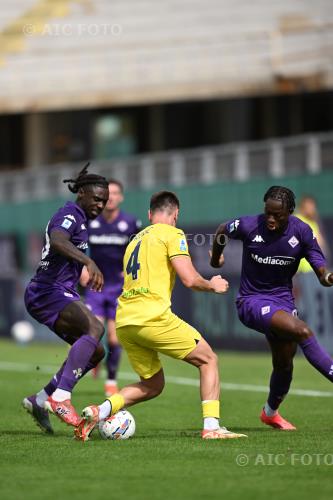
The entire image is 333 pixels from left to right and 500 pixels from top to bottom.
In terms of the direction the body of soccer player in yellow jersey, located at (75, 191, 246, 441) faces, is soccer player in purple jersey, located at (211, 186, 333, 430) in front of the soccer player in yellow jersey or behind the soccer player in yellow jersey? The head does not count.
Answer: in front

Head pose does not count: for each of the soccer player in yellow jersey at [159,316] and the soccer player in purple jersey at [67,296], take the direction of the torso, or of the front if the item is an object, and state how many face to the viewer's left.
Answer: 0

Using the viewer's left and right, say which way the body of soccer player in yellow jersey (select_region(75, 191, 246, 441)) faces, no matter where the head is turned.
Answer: facing away from the viewer and to the right of the viewer

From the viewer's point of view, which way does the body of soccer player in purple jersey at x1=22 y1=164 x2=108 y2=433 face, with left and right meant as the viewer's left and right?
facing to the right of the viewer

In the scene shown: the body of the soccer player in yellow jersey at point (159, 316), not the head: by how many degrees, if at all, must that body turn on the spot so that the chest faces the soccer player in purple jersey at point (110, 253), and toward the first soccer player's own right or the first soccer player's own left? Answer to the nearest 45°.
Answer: approximately 45° to the first soccer player's own left

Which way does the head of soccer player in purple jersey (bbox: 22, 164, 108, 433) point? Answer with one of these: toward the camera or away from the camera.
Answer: toward the camera

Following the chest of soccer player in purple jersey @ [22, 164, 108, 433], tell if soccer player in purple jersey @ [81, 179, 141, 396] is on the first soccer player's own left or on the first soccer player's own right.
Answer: on the first soccer player's own left

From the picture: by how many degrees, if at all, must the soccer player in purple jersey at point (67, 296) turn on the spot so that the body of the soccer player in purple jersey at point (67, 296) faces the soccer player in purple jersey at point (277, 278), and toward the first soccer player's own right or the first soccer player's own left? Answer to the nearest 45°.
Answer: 0° — they already face them

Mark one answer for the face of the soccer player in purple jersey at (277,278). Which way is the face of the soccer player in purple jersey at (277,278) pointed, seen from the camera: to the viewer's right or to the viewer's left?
to the viewer's left
